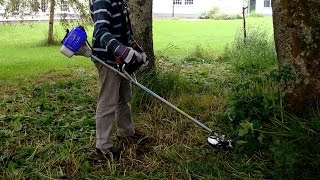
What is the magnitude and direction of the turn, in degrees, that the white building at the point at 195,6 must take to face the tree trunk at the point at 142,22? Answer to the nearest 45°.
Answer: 0° — it already faces it

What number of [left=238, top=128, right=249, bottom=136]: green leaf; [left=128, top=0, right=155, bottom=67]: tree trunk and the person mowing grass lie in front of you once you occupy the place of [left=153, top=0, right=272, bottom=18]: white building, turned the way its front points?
3

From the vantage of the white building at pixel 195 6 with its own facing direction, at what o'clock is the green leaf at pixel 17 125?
The green leaf is roughly at 12 o'clock from the white building.

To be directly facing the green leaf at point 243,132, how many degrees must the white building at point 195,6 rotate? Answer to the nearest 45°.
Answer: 0° — it already faces it

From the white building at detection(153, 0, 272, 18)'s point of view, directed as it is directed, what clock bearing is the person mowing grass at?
The person mowing grass is roughly at 12 o'clock from the white building.

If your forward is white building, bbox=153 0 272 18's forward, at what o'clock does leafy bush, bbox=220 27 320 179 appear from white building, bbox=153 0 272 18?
The leafy bush is roughly at 12 o'clock from the white building.

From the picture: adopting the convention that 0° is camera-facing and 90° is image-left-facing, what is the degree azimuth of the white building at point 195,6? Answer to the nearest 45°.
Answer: approximately 0°

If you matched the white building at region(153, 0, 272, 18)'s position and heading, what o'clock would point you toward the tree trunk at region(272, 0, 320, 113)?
The tree trunk is roughly at 12 o'clock from the white building.
